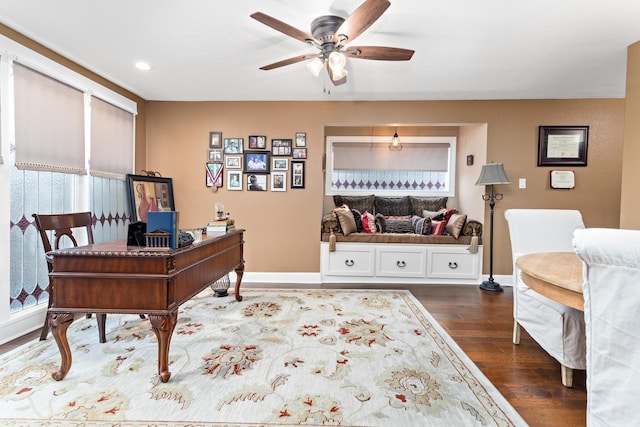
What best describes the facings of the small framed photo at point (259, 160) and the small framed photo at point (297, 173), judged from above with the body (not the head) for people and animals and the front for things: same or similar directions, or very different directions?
same or similar directions

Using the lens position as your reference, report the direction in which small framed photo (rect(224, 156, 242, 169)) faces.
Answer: facing the viewer

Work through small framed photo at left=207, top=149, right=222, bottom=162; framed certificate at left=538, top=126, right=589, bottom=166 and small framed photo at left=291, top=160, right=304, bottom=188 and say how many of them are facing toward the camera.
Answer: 3

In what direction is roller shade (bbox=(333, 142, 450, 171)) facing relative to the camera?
toward the camera

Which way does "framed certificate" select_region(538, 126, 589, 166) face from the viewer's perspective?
toward the camera

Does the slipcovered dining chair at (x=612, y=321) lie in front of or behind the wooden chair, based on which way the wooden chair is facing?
in front

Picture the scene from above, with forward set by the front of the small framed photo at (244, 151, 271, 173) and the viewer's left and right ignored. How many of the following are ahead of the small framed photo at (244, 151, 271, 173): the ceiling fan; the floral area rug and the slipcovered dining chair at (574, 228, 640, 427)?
3

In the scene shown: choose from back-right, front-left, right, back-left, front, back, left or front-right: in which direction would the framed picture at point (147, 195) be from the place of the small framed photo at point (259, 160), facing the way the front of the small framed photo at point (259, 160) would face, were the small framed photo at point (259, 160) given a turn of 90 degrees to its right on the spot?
front

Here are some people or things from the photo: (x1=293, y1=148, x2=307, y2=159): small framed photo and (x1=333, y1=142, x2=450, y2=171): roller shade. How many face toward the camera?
2

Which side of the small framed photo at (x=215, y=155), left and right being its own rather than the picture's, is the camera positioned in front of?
front

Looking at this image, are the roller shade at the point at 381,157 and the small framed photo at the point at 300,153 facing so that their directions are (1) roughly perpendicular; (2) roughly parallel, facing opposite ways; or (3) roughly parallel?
roughly parallel

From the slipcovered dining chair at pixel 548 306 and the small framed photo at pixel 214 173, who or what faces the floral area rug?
the small framed photo

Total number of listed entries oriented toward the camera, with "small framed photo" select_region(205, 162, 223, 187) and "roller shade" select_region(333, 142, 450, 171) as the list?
2

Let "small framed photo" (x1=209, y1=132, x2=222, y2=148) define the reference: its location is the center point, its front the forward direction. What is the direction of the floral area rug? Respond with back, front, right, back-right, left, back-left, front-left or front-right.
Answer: front

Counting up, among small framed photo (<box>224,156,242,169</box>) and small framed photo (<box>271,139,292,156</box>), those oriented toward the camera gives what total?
2
